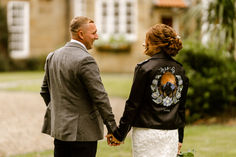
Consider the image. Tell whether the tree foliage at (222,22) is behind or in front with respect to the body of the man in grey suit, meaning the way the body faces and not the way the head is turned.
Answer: in front

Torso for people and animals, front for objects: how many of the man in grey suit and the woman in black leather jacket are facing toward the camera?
0

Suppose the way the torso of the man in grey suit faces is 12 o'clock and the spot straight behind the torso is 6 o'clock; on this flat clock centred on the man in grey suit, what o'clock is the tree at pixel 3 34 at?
The tree is roughly at 10 o'clock from the man in grey suit.

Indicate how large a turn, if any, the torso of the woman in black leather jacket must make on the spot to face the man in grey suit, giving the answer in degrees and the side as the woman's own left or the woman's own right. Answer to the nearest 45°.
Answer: approximately 45° to the woman's own left

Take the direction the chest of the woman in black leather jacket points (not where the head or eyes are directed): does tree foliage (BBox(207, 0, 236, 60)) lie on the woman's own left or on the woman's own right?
on the woman's own right

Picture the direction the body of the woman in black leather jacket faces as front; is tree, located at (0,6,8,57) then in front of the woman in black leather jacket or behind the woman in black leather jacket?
in front

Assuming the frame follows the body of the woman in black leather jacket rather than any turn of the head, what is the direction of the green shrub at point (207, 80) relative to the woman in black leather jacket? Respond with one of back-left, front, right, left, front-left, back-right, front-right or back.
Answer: front-right

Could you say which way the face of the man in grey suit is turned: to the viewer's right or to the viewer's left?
to the viewer's right

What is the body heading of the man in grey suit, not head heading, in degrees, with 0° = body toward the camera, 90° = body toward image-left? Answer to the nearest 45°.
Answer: approximately 225°

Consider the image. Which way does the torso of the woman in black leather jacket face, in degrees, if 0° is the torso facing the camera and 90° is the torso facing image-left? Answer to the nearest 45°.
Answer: approximately 135°

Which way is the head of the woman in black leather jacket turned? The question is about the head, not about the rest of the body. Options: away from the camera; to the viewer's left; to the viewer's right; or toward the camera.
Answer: away from the camera

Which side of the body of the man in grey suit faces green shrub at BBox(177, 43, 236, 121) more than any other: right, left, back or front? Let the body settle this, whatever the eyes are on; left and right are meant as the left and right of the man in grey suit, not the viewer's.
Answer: front

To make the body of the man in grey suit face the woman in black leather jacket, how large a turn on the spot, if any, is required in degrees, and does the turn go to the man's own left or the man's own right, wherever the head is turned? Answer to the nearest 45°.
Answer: approximately 45° to the man's own right
